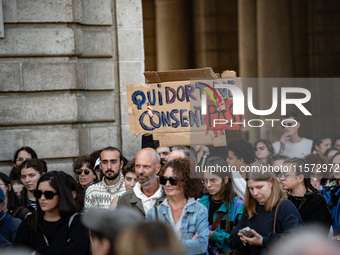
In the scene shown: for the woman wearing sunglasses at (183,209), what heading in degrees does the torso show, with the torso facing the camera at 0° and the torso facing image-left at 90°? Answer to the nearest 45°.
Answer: approximately 45°

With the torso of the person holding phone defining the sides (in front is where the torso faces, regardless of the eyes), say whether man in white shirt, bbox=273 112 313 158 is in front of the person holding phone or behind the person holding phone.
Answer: behind

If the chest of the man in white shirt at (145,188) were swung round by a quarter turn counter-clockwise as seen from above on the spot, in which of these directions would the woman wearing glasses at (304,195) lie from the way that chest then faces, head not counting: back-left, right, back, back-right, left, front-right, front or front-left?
front-left

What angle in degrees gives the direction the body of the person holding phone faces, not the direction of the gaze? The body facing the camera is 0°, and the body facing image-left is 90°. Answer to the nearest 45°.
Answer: approximately 45°

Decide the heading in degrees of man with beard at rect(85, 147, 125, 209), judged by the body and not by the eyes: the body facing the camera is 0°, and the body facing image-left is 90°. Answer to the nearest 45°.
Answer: approximately 0°
